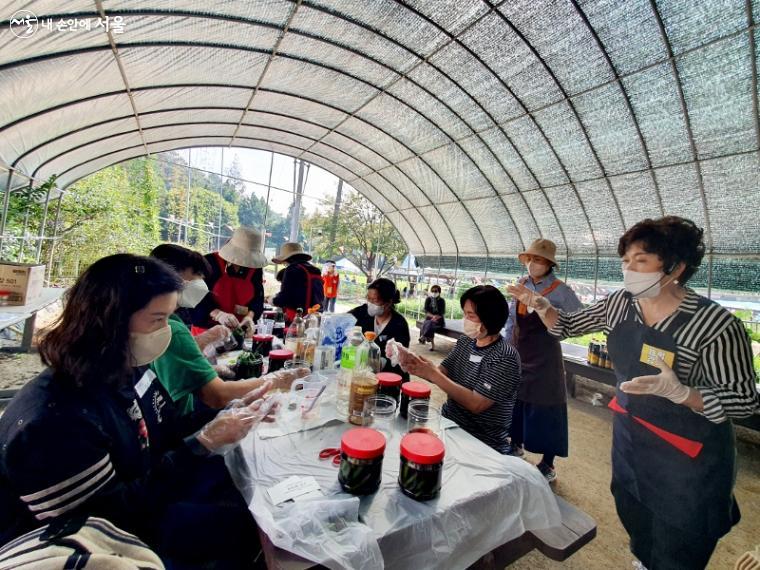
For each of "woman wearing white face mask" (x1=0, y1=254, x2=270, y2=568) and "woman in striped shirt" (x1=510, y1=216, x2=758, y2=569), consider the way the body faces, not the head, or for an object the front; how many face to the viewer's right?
1

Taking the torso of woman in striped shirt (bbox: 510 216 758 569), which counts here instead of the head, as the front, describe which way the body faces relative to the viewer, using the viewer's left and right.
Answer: facing the viewer and to the left of the viewer

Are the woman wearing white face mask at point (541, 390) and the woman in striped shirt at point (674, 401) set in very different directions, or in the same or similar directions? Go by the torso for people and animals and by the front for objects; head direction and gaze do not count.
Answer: same or similar directions

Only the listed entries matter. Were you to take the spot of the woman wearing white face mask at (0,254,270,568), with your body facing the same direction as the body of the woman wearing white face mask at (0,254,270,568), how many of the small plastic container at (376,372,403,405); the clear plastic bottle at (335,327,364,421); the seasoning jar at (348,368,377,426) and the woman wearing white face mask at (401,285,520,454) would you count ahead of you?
4

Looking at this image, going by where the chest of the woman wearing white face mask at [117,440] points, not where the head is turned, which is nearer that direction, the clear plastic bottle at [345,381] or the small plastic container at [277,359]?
the clear plastic bottle

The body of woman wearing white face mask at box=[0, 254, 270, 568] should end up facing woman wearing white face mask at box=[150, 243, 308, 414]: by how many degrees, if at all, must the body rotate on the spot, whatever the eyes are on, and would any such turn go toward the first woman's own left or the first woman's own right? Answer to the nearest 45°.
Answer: approximately 45° to the first woman's own left

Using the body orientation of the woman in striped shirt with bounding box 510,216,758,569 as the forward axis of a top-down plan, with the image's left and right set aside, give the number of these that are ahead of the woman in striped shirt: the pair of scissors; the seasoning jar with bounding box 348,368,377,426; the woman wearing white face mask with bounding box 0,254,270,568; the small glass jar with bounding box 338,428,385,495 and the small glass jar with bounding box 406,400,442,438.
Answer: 5

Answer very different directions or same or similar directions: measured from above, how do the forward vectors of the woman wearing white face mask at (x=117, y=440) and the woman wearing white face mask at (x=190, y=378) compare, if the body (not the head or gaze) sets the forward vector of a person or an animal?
same or similar directions

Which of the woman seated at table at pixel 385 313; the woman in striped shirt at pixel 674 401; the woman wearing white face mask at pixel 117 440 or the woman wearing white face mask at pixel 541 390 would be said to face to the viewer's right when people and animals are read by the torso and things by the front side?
the woman wearing white face mask at pixel 117 440

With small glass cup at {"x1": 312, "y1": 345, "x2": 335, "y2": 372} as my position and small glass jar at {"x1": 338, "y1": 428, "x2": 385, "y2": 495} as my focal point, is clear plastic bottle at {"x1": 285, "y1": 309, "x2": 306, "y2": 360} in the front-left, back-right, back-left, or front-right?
back-right

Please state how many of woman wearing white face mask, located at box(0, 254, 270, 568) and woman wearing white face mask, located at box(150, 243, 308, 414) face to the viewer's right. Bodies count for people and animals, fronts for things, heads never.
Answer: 2

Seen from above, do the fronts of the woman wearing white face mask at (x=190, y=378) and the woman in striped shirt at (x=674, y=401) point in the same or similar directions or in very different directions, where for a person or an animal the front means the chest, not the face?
very different directions

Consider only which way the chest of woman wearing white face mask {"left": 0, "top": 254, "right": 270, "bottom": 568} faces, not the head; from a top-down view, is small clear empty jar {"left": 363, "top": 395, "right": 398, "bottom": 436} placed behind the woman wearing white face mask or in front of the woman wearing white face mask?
in front

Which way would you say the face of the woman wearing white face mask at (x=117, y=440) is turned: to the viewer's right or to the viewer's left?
to the viewer's right

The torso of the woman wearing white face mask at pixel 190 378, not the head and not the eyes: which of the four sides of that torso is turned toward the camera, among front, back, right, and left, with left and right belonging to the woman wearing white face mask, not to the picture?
right

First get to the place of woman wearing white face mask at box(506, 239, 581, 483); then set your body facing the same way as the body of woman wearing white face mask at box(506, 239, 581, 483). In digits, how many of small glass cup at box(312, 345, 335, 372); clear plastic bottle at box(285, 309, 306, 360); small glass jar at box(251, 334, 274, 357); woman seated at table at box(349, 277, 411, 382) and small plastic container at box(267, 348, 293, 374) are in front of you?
5

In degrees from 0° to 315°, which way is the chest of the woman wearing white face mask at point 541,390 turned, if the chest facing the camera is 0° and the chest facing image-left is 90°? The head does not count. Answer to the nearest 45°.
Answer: approximately 45°

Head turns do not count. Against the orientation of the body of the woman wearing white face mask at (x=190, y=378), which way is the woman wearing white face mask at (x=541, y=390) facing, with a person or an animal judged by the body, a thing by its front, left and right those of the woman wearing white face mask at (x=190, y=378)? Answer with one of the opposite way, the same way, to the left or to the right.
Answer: the opposite way

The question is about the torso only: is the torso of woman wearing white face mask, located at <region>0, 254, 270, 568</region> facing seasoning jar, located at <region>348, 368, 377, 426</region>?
yes

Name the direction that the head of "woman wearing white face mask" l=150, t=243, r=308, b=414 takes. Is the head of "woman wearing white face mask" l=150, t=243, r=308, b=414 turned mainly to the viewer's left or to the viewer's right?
to the viewer's right

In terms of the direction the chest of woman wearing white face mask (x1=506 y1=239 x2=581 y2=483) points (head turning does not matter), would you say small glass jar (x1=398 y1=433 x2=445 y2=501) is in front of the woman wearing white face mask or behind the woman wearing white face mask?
in front
